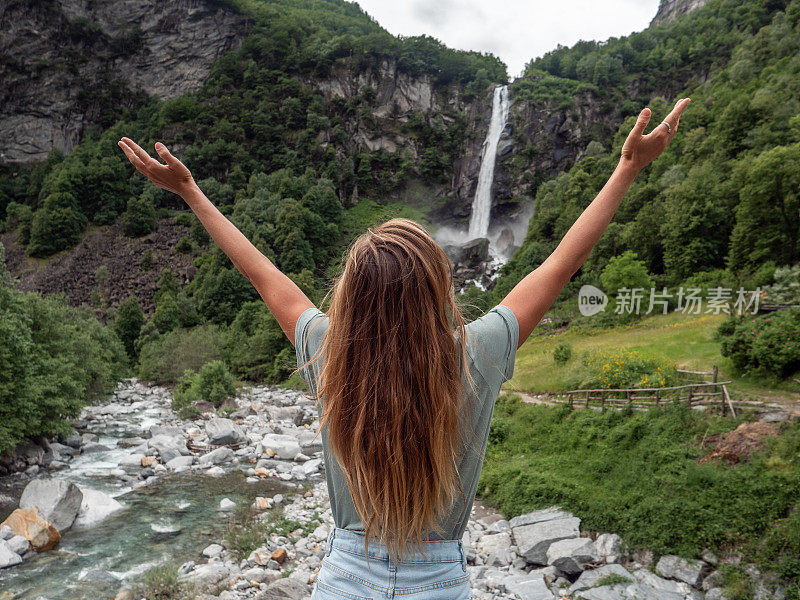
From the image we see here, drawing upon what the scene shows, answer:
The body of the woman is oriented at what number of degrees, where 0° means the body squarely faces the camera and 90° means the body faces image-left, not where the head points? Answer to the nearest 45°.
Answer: approximately 180°

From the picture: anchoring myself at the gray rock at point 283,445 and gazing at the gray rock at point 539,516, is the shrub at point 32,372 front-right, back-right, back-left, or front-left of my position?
back-right

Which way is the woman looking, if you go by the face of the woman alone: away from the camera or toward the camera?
away from the camera
